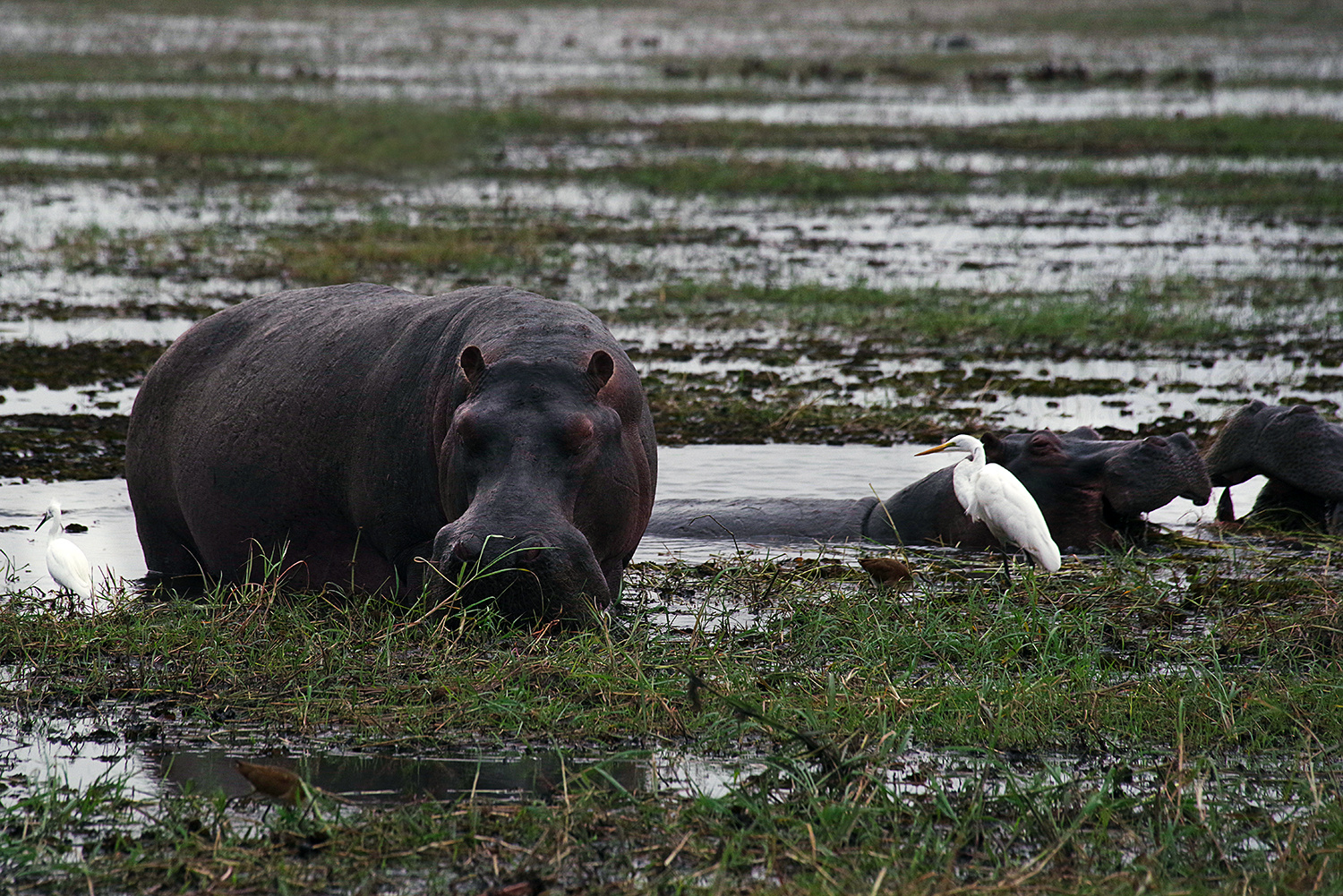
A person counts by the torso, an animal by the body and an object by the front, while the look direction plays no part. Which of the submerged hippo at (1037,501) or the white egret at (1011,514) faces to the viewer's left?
the white egret

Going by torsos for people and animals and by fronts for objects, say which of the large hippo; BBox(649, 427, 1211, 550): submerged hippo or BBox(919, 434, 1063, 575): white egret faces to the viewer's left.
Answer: the white egret

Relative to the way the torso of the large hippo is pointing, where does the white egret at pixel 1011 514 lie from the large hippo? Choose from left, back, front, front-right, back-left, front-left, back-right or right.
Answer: front-left

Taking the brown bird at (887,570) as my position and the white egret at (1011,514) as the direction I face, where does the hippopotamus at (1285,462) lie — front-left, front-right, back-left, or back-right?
front-left

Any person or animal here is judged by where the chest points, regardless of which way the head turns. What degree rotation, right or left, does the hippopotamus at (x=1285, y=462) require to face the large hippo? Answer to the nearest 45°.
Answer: approximately 45° to its left

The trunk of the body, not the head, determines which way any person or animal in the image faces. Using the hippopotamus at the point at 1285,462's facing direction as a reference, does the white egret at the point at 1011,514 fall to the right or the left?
on its left

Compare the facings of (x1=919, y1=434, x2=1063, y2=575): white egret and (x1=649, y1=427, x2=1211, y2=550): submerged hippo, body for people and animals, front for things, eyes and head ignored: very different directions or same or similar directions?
very different directions

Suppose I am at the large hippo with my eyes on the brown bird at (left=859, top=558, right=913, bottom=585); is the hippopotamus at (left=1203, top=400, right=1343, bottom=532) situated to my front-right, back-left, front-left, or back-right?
front-left

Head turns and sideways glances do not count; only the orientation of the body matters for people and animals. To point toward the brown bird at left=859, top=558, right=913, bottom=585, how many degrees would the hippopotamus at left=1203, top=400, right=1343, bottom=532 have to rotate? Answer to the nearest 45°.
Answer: approximately 45° to its left

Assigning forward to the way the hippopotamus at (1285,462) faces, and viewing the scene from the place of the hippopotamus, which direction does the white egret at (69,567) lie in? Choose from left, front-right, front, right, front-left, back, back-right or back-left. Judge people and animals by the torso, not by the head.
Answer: front-left

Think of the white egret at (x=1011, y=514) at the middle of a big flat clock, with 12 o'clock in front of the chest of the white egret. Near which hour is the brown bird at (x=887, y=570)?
The brown bird is roughly at 11 o'clock from the white egret.

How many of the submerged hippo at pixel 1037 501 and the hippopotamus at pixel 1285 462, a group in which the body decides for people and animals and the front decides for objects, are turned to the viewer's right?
1

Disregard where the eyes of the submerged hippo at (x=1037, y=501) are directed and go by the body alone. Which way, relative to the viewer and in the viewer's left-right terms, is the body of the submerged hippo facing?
facing to the right of the viewer

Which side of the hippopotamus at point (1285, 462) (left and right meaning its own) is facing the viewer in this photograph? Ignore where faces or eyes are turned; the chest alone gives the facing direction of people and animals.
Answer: left

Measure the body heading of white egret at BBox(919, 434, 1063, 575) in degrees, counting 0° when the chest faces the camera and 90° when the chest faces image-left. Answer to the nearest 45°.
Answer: approximately 90°

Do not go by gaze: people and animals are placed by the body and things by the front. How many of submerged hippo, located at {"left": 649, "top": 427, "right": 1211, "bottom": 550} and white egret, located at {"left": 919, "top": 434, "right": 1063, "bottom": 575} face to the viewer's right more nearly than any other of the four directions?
1
